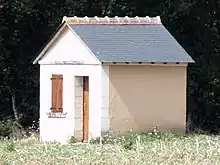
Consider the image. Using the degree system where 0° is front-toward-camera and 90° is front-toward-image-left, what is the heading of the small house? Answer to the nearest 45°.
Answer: approximately 45°

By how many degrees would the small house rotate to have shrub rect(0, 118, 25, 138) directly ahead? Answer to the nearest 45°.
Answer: approximately 90° to its right
